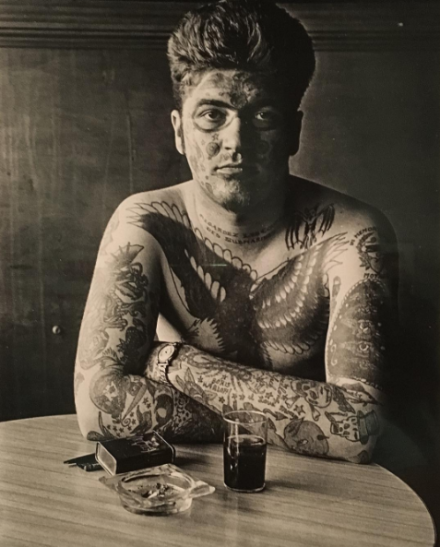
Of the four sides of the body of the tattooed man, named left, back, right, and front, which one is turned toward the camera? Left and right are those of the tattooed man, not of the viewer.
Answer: front
